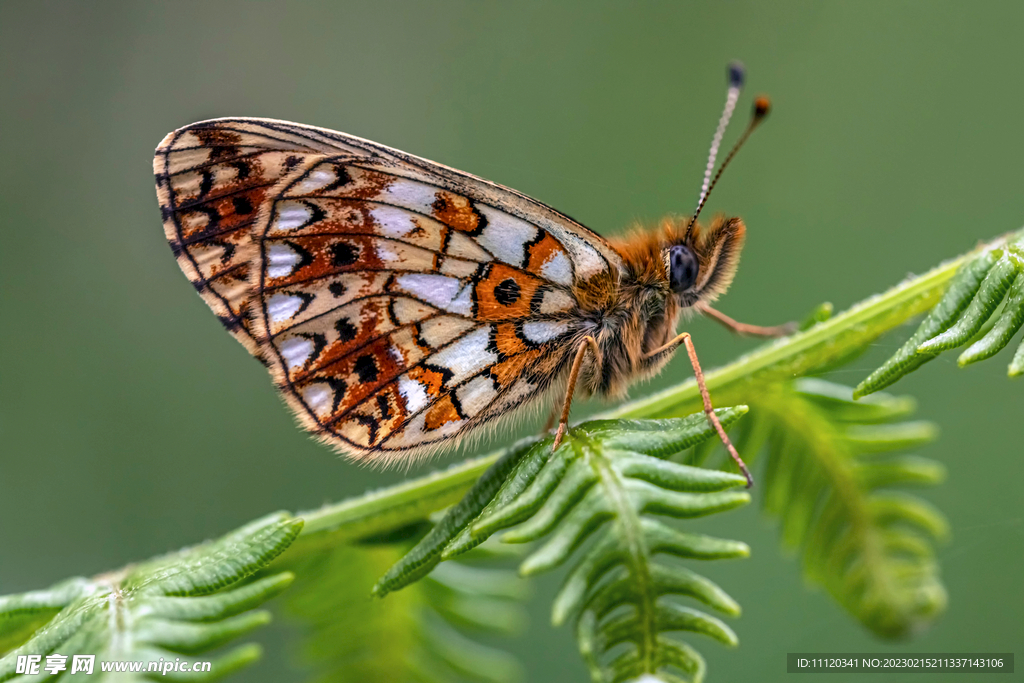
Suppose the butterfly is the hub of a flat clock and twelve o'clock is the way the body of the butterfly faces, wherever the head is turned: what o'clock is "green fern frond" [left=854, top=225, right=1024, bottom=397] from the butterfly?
The green fern frond is roughly at 1 o'clock from the butterfly.

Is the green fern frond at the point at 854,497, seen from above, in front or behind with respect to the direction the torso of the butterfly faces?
in front

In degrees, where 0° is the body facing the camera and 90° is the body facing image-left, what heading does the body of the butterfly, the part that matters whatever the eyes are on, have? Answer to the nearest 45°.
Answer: approximately 270°
